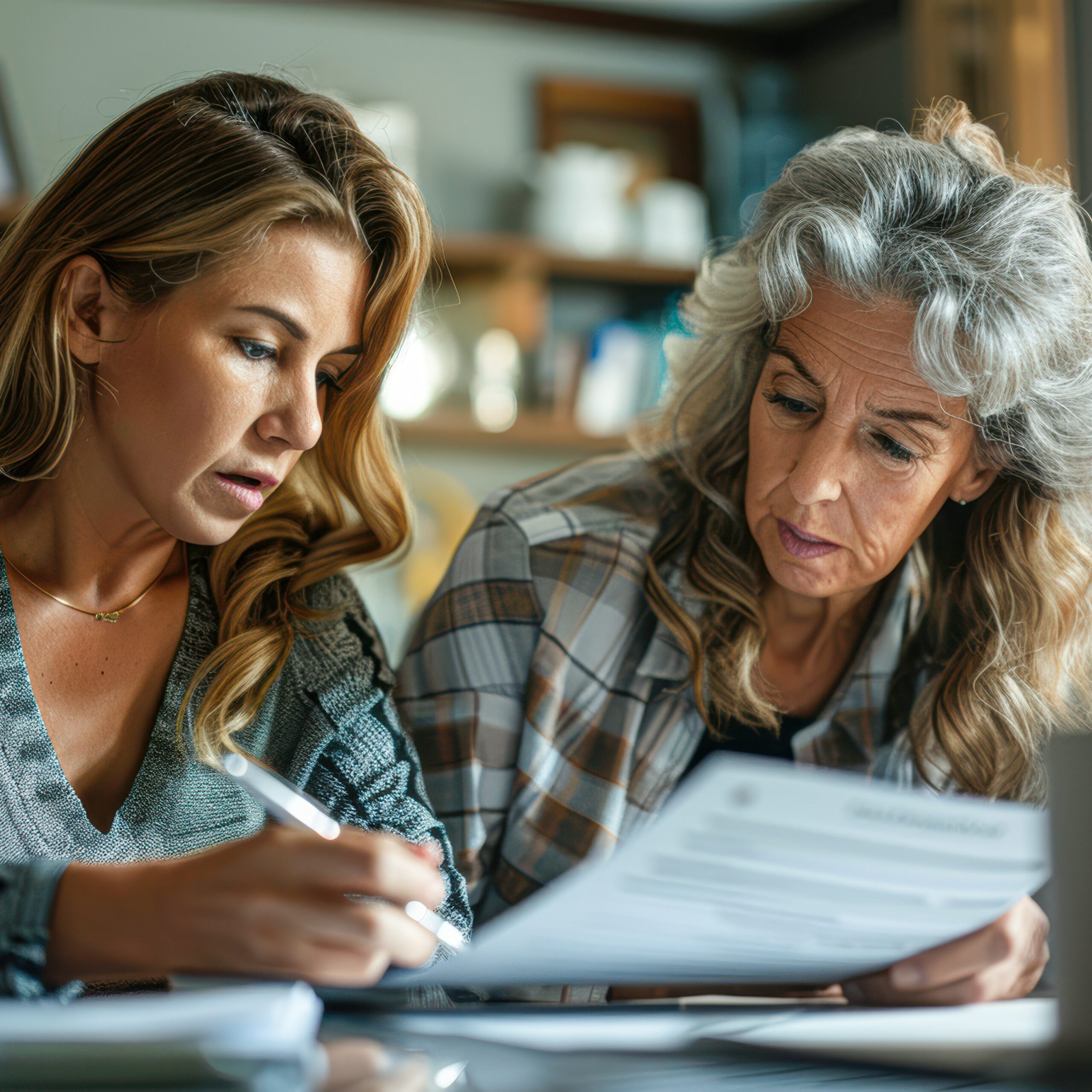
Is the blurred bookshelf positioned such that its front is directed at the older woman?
yes

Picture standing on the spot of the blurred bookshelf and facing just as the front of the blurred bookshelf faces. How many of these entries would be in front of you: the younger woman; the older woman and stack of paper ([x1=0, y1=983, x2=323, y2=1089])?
3

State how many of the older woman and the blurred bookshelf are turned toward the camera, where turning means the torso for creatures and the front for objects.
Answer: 2

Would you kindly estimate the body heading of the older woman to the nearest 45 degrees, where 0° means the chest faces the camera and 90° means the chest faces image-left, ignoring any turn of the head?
approximately 0°

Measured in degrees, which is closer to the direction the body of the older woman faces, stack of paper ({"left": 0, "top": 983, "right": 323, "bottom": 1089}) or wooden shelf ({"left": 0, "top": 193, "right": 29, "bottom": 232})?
the stack of paper

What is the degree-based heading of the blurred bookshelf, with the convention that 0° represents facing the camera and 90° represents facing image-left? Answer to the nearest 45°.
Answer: approximately 0°

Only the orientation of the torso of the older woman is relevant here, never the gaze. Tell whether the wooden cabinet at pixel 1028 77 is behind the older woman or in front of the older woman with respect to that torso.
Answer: behind
